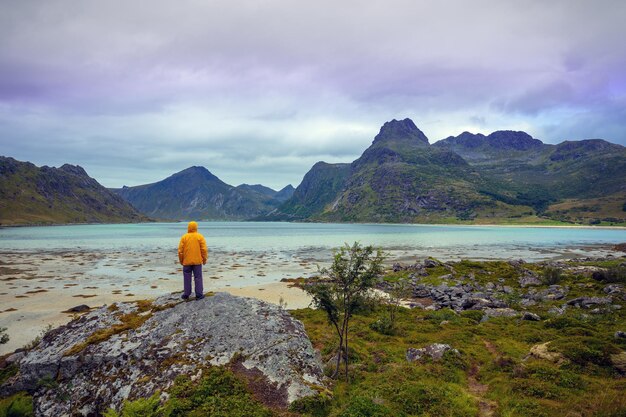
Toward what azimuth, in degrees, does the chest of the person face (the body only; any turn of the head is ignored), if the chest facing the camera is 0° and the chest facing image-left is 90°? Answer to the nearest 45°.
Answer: approximately 180°

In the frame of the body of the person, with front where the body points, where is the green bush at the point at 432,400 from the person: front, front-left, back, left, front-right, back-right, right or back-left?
back-right

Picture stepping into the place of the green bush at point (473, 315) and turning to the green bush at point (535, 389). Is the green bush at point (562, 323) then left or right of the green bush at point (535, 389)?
left

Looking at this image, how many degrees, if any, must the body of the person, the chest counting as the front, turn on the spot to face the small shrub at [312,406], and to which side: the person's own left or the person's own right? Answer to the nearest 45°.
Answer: approximately 135° to the person's own right

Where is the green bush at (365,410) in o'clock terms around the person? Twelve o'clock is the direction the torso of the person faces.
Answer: The green bush is roughly at 5 o'clock from the person.

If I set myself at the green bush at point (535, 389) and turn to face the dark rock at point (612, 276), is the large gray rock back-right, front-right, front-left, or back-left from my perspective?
back-left

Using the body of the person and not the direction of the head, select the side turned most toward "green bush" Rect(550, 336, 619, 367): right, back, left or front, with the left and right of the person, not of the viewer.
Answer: right

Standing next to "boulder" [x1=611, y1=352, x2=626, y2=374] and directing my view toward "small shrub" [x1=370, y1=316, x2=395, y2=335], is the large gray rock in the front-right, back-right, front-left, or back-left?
front-left

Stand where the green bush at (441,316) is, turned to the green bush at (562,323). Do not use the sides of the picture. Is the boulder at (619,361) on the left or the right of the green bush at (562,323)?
right

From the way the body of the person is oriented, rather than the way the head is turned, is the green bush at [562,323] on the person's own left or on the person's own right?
on the person's own right

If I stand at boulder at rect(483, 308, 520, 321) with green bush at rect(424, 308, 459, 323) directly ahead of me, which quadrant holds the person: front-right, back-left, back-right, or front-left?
front-left
